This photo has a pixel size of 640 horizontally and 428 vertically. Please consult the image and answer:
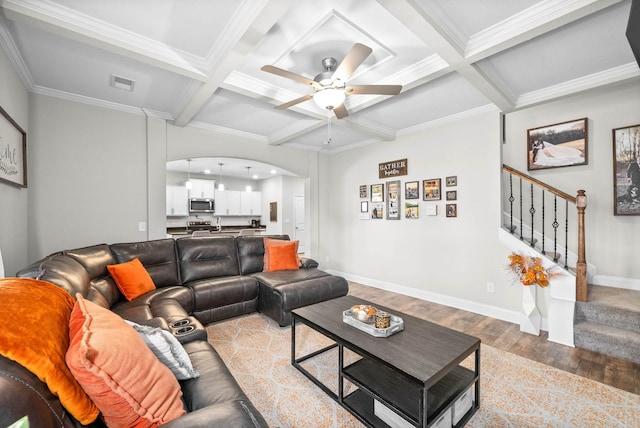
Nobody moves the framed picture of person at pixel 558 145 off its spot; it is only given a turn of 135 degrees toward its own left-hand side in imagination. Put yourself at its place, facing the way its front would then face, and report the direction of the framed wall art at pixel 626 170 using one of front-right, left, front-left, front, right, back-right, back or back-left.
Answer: front

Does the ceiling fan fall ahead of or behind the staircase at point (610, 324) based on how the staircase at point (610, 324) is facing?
ahead

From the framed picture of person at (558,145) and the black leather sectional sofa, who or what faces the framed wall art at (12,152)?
the framed picture of person

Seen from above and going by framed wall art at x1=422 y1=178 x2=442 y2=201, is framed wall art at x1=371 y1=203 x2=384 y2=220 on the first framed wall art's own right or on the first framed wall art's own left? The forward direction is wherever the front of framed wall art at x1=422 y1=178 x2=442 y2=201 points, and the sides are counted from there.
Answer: on the first framed wall art's own right

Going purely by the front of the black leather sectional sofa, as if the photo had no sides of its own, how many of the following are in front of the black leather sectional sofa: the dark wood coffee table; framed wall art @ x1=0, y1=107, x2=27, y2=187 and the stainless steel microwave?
1

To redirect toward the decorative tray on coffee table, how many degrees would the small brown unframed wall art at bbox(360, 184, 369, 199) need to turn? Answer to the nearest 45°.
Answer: approximately 45° to its left

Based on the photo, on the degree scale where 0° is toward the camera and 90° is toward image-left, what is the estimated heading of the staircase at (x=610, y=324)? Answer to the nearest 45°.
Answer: approximately 45°

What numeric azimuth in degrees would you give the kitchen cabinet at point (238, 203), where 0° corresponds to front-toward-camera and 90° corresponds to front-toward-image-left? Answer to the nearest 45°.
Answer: approximately 0°

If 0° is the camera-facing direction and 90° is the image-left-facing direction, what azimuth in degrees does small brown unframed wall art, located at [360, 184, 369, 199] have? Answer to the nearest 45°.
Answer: approximately 45°

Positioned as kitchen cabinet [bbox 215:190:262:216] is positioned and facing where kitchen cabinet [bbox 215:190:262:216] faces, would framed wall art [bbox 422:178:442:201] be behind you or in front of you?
in front

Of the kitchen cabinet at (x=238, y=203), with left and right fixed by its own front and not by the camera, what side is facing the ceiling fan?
front
